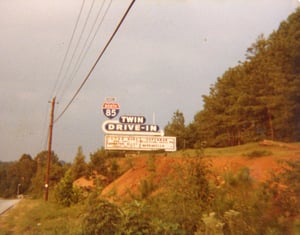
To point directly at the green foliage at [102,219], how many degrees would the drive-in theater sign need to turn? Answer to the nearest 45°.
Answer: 0° — it already faces it

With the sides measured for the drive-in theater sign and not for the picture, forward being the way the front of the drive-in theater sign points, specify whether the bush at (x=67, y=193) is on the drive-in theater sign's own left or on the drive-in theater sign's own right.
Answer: on the drive-in theater sign's own right

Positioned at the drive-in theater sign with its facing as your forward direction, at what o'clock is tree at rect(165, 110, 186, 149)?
The tree is roughly at 7 o'clock from the drive-in theater sign.

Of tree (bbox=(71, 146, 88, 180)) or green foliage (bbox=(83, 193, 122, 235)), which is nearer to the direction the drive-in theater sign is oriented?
the green foliage

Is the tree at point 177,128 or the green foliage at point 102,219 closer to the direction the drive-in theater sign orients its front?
the green foliage

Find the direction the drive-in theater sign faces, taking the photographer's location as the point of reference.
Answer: facing the viewer
